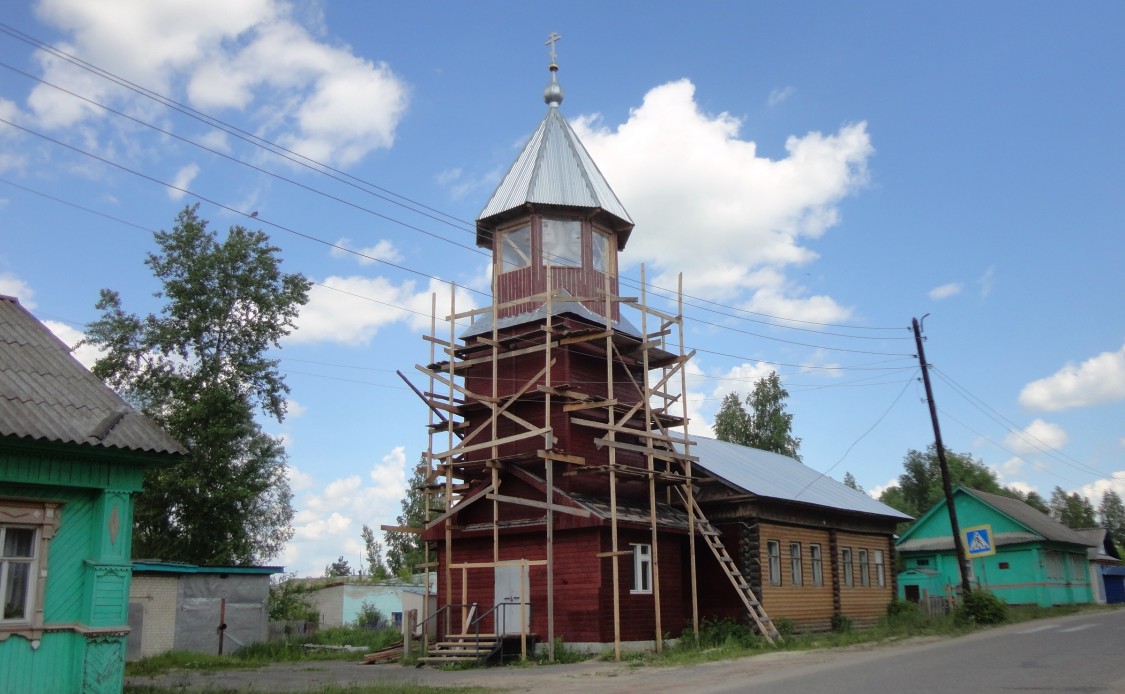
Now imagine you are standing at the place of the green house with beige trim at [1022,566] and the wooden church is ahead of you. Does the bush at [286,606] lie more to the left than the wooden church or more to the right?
right

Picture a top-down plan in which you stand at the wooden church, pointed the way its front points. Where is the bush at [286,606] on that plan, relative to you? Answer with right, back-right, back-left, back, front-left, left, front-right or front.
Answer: right

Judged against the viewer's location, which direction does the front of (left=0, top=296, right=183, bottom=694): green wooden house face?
facing the viewer

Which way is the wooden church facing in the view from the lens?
facing the viewer and to the left of the viewer

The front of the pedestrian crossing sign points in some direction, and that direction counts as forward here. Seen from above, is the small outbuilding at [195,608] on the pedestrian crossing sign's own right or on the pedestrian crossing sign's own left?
on the pedestrian crossing sign's own right

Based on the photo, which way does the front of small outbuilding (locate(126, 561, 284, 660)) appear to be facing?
toward the camera

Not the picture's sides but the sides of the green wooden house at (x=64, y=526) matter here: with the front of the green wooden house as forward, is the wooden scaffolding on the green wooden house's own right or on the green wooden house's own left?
on the green wooden house's own left

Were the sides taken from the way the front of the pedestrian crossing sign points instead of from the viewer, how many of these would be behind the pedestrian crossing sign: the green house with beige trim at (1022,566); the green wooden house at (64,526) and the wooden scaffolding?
1

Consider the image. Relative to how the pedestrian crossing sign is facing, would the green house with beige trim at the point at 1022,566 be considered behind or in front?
behind

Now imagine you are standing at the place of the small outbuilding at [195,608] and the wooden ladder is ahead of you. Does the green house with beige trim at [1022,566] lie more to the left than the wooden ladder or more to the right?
left

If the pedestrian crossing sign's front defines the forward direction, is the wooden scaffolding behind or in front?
in front

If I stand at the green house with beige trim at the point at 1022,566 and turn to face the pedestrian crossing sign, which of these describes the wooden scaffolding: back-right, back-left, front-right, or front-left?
front-right
